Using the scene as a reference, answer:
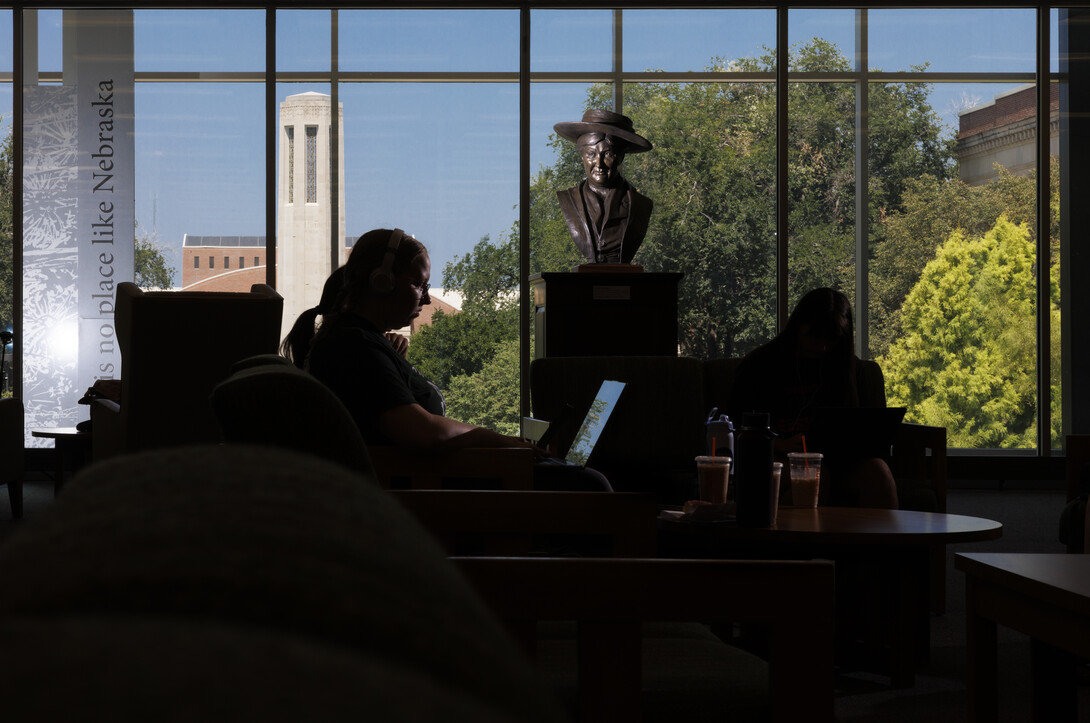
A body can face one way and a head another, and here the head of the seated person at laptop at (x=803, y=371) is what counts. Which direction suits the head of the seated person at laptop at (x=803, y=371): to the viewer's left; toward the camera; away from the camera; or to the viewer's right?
toward the camera

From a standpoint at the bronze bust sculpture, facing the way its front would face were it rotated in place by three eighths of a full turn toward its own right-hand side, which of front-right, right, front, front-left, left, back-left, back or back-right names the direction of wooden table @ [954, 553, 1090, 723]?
back-left

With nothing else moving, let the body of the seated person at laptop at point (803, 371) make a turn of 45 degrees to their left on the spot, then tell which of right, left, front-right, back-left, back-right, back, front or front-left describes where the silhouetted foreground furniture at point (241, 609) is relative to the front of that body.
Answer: front-right

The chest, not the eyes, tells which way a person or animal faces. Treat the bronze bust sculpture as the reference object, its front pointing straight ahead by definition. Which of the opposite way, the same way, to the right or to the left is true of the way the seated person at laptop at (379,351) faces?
to the left

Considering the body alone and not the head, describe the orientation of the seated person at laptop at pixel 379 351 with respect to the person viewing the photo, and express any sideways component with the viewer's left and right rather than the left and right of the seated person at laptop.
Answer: facing to the right of the viewer

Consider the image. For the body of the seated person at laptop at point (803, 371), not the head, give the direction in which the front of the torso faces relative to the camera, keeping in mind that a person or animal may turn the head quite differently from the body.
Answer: toward the camera

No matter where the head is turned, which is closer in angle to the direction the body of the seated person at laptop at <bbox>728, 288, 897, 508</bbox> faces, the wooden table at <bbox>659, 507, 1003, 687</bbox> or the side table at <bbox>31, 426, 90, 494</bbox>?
the wooden table

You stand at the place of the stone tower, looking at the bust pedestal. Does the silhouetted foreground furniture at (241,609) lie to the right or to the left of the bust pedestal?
right

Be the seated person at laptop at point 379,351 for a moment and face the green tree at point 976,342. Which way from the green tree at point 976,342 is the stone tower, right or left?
left

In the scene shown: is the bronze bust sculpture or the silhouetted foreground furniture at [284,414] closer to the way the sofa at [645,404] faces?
the silhouetted foreground furniture

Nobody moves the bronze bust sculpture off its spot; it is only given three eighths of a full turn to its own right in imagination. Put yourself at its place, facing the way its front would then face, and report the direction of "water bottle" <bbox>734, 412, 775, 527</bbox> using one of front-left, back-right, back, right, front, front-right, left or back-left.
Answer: back-left

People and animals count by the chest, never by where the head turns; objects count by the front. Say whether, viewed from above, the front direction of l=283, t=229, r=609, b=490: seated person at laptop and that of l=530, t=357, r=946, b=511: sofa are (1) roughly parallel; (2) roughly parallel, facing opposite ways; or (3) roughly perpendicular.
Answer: roughly perpendicular

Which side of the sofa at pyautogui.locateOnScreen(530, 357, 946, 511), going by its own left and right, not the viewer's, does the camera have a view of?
front

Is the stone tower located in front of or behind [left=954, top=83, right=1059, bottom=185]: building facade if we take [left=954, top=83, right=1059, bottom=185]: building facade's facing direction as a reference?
in front
